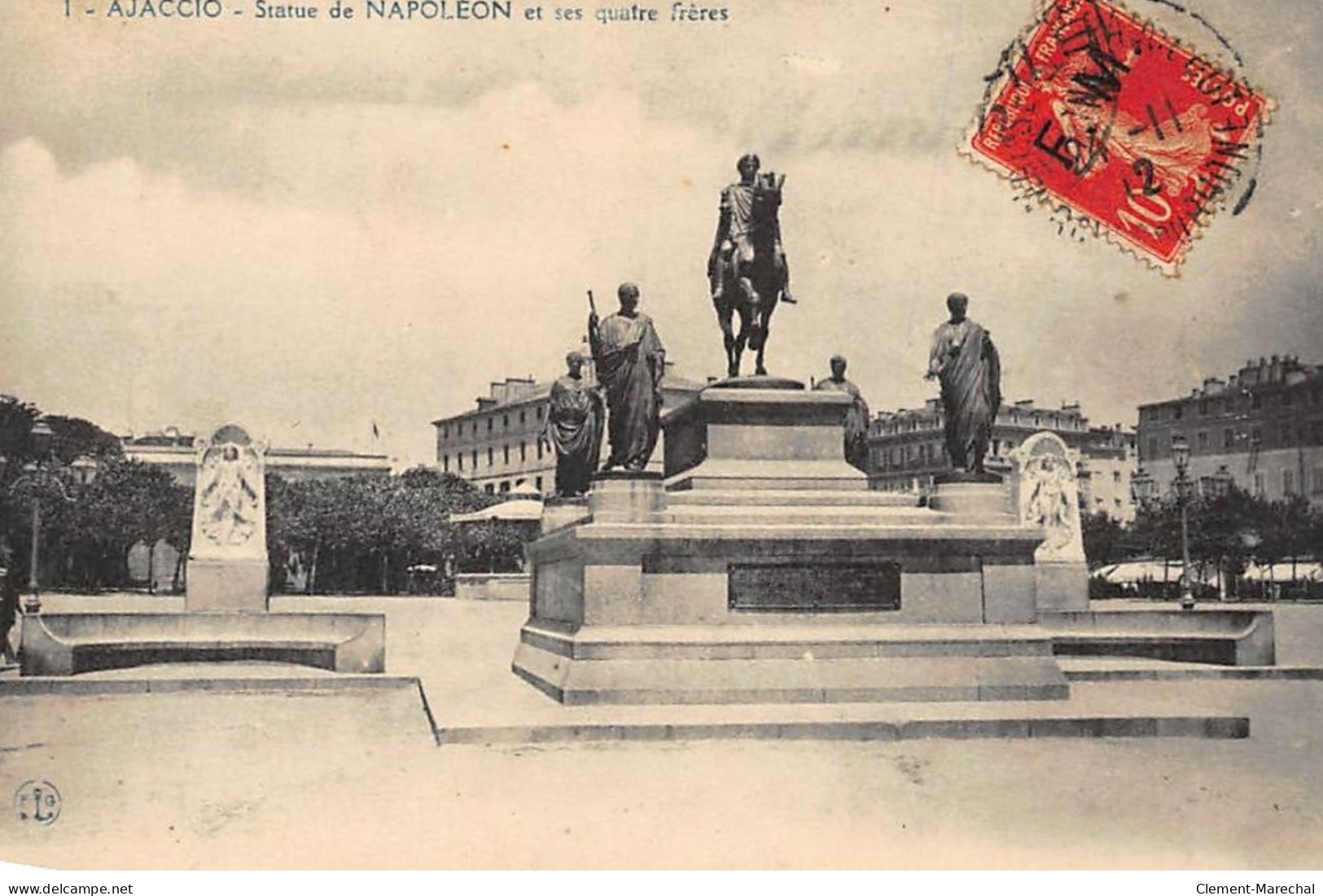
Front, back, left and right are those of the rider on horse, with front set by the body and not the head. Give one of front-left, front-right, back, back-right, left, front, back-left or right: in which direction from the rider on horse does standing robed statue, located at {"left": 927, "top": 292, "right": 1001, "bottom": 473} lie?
left

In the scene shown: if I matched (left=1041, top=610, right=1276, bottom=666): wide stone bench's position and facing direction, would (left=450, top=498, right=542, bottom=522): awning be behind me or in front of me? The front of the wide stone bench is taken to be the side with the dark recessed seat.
behind

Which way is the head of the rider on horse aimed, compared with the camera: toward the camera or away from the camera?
toward the camera

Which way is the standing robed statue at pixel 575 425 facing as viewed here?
toward the camera

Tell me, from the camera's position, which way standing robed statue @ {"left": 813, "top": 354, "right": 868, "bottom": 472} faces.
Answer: facing the viewer

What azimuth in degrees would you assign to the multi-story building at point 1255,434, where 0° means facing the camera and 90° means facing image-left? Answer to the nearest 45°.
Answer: approximately 45°

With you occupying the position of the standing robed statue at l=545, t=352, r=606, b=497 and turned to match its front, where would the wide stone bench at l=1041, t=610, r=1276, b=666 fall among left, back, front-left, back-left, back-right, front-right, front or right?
left

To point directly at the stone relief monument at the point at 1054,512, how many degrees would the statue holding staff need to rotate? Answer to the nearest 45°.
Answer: approximately 135° to its left

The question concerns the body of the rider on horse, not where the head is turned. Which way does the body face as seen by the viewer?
toward the camera

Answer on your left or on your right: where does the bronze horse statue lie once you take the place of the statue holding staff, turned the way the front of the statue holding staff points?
on your left
